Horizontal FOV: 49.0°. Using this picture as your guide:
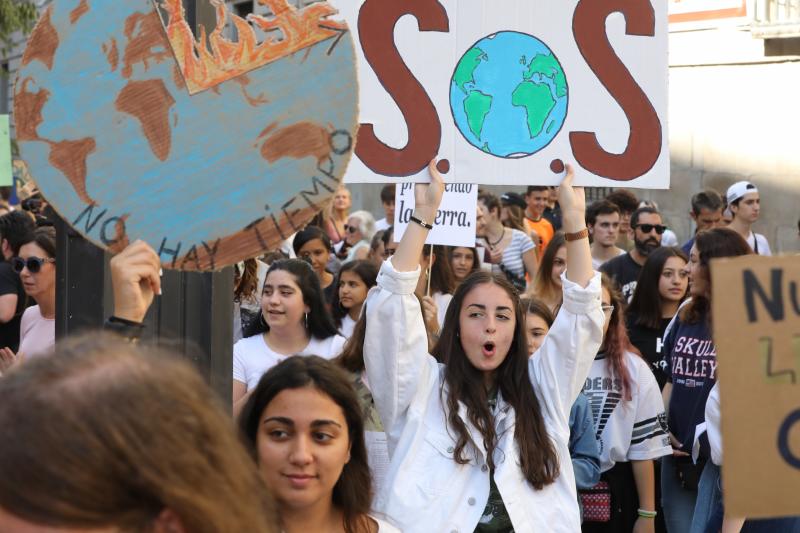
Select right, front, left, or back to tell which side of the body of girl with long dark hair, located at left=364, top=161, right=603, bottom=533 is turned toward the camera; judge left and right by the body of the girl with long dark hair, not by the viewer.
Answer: front

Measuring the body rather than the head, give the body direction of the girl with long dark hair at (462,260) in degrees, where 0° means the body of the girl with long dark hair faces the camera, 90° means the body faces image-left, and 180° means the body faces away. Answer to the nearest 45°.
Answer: approximately 0°

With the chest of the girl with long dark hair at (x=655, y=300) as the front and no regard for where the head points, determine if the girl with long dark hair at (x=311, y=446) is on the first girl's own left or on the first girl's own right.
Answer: on the first girl's own right

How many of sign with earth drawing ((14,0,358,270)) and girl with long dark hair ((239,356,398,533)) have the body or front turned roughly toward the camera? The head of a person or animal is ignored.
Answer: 2

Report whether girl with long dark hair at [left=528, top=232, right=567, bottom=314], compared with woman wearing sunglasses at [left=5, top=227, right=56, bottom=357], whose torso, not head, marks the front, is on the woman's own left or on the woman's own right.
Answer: on the woman's own left

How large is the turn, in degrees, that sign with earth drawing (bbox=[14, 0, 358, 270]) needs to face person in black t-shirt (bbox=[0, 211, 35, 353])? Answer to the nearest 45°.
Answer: approximately 180°

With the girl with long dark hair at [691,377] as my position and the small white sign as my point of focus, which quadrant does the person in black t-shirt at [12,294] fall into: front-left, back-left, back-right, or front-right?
front-left

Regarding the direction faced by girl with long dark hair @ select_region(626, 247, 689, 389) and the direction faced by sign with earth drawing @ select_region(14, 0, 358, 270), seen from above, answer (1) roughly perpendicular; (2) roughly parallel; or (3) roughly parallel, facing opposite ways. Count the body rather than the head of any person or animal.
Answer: roughly parallel

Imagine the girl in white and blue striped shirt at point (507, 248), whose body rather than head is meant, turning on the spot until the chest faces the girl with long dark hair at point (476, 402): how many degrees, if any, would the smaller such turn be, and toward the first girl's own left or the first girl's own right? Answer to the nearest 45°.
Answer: approximately 45° to the first girl's own left

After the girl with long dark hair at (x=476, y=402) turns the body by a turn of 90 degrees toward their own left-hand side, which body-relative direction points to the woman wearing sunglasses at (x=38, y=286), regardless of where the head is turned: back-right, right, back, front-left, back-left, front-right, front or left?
back-left

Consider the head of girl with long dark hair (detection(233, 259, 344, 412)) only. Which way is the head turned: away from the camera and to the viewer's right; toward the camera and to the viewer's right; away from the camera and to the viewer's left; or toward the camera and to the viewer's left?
toward the camera and to the viewer's left

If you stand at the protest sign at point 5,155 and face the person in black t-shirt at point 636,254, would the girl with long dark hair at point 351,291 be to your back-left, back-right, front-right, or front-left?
front-right

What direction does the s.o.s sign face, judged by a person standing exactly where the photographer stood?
facing the viewer

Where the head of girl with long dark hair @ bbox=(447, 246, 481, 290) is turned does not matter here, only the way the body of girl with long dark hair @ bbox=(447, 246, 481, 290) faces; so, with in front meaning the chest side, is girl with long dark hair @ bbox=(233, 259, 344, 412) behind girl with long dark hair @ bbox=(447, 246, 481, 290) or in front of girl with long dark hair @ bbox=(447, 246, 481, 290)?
in front

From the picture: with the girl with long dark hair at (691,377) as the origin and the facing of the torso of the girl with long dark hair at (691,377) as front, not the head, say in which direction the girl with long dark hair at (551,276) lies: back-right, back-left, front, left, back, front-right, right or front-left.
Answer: right

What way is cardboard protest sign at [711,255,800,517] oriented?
toward the camera

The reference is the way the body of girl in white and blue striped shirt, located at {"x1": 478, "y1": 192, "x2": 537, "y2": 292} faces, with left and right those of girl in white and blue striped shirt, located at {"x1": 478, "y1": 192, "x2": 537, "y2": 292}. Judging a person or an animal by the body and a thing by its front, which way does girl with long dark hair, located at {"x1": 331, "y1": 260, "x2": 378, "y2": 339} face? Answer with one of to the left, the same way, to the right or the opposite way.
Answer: the same way
